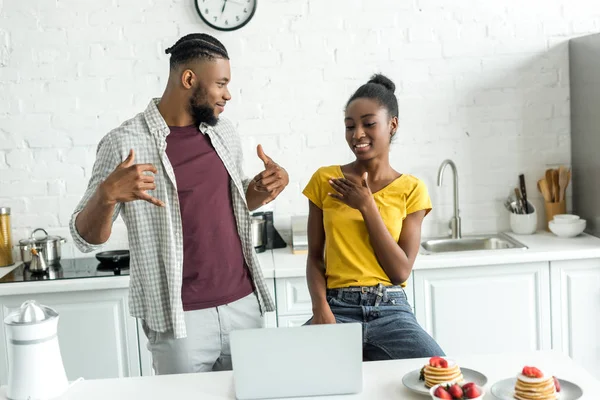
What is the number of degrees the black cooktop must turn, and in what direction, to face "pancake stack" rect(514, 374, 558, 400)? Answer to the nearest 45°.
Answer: approximately 45° to its left

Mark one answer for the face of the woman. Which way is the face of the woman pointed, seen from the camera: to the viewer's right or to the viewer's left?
to the viewer's left

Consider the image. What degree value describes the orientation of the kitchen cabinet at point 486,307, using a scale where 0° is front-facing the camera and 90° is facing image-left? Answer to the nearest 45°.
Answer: approximately 0°

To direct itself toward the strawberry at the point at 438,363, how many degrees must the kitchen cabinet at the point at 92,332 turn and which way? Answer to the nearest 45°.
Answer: approximately 45° to its left

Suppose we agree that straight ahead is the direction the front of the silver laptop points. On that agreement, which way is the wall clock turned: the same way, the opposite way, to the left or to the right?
the opposite way

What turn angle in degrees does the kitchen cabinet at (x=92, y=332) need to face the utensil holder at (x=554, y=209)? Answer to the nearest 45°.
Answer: approximately 90° to its left

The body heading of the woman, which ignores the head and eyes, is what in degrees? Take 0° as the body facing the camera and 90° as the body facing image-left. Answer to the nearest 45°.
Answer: approximately 0°

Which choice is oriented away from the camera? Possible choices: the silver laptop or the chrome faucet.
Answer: the silver laptop

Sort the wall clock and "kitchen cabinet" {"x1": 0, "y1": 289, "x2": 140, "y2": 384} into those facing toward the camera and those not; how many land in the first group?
2

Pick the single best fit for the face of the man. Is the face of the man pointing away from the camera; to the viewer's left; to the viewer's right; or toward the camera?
to the viewer's right
